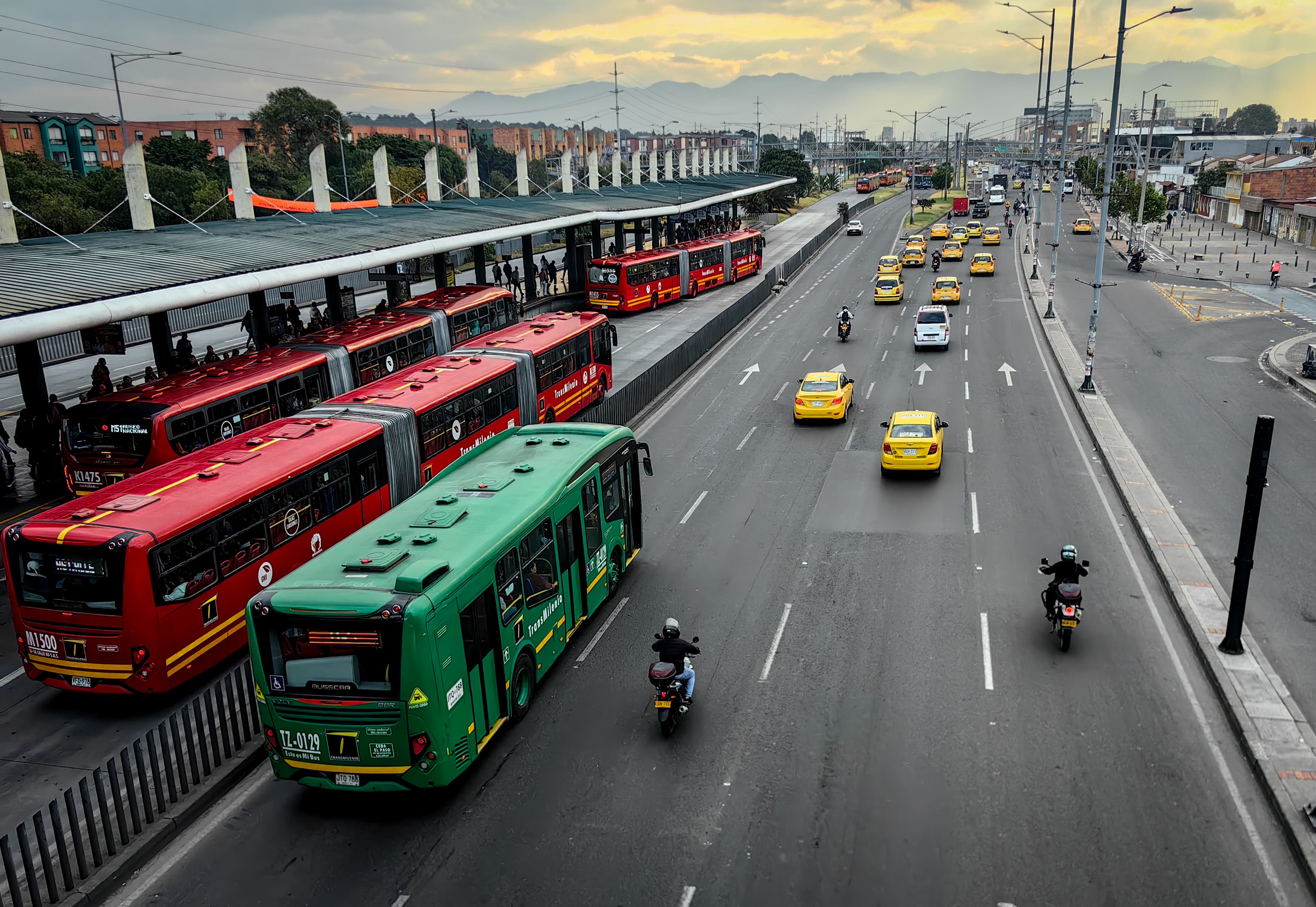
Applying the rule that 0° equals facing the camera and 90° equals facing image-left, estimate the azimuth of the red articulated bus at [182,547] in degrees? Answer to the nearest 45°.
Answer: approximately 225°

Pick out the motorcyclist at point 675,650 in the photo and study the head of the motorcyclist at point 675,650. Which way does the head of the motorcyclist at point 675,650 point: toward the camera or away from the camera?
away from the camera

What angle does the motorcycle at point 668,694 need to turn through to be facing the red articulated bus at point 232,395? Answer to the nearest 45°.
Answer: approximately 45° to its left

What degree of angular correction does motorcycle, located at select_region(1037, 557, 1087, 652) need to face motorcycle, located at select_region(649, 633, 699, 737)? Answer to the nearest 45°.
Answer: approximately 135° to its left

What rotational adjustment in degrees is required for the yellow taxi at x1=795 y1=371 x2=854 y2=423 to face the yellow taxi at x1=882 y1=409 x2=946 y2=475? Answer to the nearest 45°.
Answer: approximately 180°

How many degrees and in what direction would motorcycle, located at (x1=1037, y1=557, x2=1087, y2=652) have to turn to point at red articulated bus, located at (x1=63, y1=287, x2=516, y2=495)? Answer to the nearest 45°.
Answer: approximately 90° to its left

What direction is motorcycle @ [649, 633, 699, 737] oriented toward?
away from the camera

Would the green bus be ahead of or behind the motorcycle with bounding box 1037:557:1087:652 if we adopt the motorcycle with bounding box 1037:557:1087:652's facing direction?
behind

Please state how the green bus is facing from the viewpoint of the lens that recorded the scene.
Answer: facing away from the viewer and to the right of the viewer

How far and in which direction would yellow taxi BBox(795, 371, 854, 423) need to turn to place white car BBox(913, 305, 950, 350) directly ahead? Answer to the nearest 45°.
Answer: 0° — it already faces it

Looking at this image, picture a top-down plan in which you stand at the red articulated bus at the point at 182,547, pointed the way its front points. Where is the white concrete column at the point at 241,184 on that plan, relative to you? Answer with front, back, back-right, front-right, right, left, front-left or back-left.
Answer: front-left

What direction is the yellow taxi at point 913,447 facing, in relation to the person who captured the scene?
facing away from the viewer

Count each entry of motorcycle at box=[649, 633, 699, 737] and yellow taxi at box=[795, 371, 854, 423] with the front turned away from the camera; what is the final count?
2

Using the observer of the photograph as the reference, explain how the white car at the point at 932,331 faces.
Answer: facing away from the viewer

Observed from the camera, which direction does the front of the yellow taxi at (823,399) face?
facing away from the viewer
